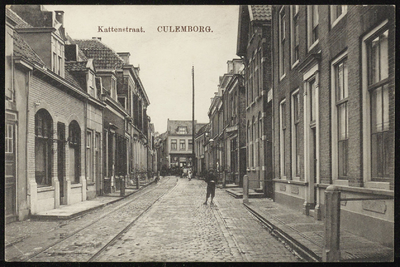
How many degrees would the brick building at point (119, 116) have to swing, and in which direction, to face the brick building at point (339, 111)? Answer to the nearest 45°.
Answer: approximately 90° to its right

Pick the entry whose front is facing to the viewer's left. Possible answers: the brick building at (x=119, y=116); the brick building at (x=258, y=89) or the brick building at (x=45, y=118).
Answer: the brick building at (x=258, y=89)

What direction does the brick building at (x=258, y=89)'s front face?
to the viewer's left

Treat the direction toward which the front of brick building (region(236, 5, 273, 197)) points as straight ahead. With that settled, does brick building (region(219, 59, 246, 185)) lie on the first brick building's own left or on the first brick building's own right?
on the first brick building's own right

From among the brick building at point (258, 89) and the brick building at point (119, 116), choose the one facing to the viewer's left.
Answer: the brick building at point (258, 89)

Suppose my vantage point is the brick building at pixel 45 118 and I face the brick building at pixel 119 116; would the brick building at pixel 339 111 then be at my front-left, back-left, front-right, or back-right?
back-right

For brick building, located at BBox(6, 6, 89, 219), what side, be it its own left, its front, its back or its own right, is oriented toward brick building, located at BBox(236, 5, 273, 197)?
left

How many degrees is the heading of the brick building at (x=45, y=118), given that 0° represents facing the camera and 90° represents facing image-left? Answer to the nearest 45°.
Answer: approximately 315°

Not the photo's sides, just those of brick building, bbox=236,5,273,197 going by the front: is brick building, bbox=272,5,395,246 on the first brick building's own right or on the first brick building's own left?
on the first brick building's own left

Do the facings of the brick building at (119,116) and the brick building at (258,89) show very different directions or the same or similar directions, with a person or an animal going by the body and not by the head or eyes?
very different directions

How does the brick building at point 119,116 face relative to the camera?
to the viewer's right
